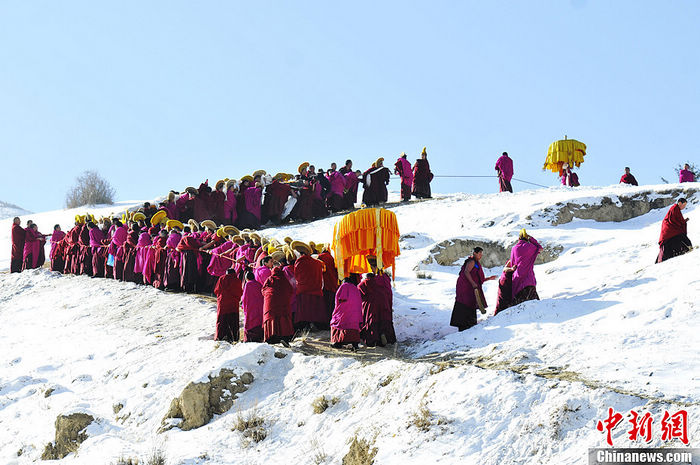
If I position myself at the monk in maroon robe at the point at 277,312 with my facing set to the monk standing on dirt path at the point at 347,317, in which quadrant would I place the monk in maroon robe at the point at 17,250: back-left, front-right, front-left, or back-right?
back-left

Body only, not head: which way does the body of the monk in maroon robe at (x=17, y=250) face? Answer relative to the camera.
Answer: to the viewer's right

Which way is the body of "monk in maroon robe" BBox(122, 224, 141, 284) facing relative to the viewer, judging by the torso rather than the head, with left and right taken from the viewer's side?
facing to the right of the viewer

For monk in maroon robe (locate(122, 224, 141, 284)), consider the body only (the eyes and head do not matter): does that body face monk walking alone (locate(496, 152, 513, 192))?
no

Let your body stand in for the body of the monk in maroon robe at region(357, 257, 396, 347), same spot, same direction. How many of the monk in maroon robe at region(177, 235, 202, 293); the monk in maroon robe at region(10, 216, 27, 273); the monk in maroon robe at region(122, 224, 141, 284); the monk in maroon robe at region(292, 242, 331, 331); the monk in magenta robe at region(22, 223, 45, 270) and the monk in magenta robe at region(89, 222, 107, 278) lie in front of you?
6
